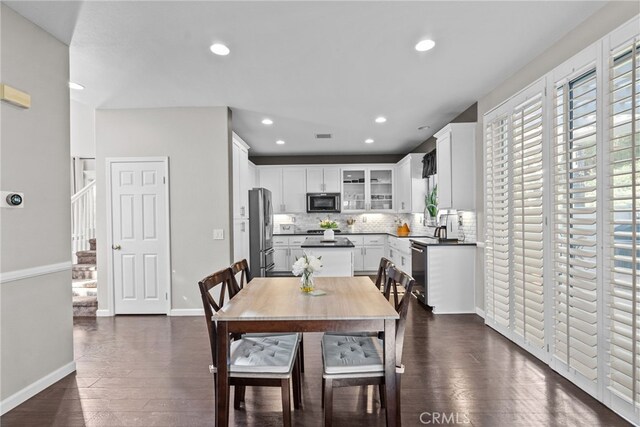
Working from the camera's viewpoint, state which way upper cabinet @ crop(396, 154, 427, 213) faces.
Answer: facing the viewer and to the left of the viewer

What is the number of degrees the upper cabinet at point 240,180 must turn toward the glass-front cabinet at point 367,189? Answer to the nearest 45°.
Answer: approximately 45° to its left

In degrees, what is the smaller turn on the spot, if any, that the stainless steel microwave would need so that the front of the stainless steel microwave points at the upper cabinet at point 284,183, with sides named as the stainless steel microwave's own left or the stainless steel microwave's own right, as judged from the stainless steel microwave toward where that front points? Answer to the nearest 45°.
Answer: approximately 90° to the stainless steel microwave's own right

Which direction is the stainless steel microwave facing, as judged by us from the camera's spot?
facing the viewer

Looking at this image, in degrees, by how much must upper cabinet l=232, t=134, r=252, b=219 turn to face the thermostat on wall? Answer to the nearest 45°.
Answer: approximately 135° to its right

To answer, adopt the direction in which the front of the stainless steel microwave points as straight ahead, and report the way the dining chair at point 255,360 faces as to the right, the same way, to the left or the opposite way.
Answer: to the left

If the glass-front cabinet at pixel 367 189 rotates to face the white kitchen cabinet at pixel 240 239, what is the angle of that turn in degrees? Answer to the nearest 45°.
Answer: approximately 45° to its right

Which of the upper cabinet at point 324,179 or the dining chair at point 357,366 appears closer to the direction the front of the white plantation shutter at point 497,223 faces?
the dining chair

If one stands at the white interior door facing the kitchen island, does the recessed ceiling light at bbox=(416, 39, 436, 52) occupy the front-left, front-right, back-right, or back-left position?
front-right

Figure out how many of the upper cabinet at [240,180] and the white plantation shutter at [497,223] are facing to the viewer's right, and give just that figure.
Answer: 1

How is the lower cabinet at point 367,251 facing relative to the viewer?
toward the camera

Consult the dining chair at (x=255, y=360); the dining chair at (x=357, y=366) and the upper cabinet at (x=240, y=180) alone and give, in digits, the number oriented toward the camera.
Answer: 0

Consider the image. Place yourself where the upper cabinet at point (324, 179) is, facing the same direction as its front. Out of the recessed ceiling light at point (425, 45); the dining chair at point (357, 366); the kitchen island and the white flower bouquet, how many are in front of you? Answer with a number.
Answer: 4

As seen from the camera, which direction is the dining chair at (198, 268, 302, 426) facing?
to the viewer's right

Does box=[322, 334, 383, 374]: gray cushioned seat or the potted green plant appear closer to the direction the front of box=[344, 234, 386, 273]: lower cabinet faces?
the gray cushioned seat
